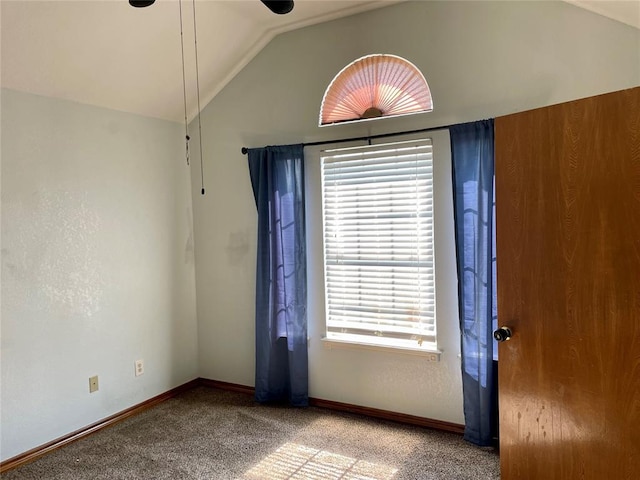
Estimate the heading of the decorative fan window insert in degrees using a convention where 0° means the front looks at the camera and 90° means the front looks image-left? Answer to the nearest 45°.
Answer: approximately 0°

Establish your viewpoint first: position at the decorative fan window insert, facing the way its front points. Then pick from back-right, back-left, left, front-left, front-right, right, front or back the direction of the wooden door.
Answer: front-left
